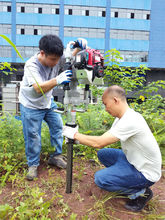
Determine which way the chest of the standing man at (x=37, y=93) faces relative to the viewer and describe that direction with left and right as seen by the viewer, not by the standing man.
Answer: facing the viewer and to the right of the viewer

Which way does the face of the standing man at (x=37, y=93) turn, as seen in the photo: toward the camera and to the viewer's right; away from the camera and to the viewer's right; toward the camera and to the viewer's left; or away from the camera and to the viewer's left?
toward the camera and to the viewer's right

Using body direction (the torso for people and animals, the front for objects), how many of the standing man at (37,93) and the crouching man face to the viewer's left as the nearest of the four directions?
1

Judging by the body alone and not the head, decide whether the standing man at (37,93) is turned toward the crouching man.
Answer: yes

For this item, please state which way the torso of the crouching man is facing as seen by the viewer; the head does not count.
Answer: to the viewer's left

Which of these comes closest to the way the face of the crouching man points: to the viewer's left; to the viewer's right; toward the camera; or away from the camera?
to the viewer's left

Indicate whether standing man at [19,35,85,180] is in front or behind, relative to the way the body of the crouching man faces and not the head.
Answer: in front

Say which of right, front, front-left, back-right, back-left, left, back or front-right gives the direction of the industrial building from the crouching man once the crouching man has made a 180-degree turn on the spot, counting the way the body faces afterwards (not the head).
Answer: left
